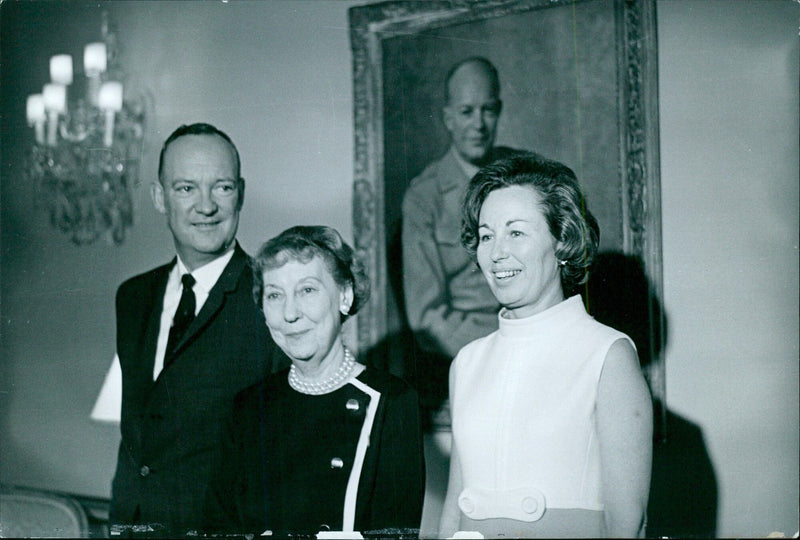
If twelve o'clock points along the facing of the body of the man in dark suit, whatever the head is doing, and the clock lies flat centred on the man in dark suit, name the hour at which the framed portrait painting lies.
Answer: The framed portrait painting is roughly at 8 o'clock from the man in dark suit.

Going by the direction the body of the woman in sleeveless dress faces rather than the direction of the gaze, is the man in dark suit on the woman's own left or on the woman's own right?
on the woman's own right

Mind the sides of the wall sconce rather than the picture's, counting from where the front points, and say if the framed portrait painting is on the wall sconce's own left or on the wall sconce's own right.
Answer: on the wall sconce's own left

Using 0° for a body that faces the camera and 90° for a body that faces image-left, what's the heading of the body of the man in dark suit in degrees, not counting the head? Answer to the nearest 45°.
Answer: approximately 45°

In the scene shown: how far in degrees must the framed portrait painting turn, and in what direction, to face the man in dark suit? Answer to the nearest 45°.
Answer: approximately 45° to its right
